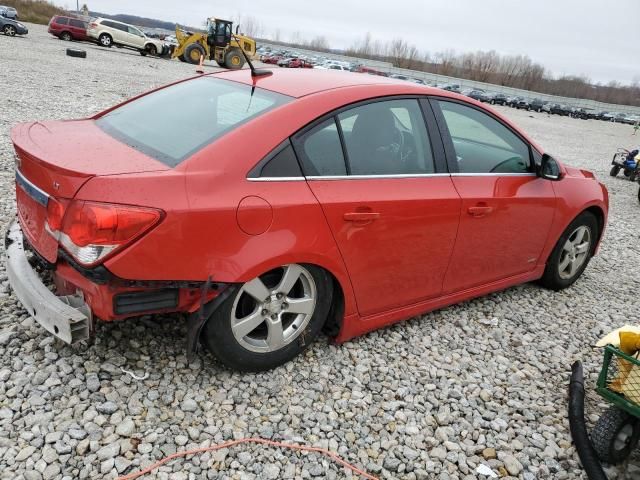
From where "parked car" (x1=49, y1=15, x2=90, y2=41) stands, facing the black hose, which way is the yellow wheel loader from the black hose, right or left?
left

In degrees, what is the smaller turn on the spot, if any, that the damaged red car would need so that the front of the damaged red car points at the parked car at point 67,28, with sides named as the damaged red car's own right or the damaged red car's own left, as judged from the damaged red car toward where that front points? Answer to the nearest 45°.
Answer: approximately 90° to the damaged red car's own left

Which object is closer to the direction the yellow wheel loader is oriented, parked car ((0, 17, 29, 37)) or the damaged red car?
the parked car

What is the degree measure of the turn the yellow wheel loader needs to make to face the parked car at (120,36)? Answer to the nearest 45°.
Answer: approximately 45° to its right

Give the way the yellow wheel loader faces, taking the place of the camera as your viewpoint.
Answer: facing to the left of the viewer

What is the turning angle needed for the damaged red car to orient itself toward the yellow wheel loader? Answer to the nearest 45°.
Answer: approximately 45° to its left

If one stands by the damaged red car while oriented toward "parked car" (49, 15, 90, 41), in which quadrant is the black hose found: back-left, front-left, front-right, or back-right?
back-right

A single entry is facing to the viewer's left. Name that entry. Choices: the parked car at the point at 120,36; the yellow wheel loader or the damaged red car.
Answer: the yellow wheel loader

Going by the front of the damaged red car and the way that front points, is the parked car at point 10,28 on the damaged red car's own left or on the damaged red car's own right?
on the damaged red car's own left

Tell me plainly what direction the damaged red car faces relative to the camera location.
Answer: facing away from the viewer and to the right of the viewer

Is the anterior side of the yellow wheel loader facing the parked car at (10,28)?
yes
